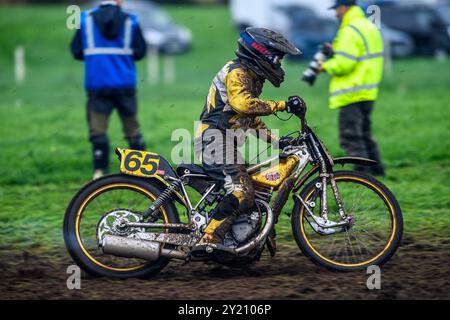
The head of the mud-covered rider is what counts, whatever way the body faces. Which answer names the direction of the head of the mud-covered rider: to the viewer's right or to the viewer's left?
to the viewer's right

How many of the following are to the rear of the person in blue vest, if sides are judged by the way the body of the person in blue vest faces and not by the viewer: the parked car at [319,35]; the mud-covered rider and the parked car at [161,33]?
1

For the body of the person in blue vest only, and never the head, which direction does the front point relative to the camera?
away from the camera

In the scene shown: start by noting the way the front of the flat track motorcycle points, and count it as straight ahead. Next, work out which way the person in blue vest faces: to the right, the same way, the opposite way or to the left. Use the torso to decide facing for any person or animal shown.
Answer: to the left

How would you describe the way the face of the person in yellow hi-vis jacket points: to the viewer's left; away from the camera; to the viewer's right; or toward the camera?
to the viewer's left

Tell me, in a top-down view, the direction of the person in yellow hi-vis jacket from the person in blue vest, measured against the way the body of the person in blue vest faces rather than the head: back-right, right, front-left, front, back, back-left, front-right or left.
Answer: right

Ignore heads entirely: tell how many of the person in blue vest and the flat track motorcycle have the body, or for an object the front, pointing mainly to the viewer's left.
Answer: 0

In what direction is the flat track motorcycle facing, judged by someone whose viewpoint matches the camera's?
facing to the right of the viewer

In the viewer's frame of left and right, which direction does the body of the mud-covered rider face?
facing to the right of the viewer

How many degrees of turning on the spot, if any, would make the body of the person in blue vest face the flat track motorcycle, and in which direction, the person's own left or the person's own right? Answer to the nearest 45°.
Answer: approximately 180°

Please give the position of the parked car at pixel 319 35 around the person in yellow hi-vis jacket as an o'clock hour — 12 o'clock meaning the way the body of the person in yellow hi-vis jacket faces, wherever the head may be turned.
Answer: The parked car is roughly at 3 o'clock from the person in yellow hi-vis jacket.
